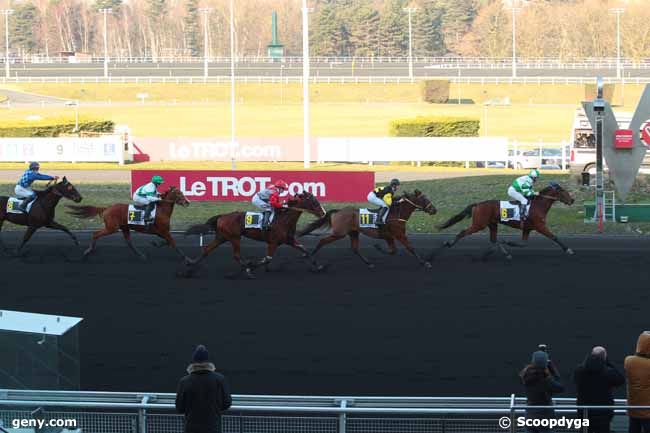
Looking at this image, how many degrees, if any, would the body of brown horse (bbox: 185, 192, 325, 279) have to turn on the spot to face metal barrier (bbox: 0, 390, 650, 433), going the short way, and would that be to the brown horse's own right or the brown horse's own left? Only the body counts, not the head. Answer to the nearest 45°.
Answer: approximately 90° to the brown horse's own right

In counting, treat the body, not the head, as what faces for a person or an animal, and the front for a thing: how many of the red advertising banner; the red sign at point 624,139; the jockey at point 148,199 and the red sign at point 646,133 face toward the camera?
3

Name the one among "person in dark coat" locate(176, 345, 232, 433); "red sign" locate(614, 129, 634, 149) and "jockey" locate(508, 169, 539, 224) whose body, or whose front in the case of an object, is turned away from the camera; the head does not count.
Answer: the person in dark coat

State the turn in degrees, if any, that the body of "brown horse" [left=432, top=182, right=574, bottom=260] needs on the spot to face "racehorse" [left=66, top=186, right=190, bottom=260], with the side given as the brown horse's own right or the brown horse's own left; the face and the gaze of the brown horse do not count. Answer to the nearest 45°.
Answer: approximately 180°

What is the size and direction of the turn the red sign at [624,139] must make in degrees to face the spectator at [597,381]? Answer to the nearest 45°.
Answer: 0° — it already faces them

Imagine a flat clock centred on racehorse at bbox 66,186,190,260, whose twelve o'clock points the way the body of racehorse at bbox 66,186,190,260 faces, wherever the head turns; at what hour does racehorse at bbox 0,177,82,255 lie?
racehorse at bbox 0,177,82,255 is roughly at 7 o'clock from racehorse at bbox 66,186,190,260.

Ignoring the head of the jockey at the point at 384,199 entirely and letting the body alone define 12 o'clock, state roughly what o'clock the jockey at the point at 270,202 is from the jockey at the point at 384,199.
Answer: the jockey at the point at 270,202 is roughly at 5 o'clock from the jockey at the point at 384,199.

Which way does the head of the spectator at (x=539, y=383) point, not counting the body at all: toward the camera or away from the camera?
away from the camera

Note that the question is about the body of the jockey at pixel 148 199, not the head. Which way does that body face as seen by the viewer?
to the viewer's right

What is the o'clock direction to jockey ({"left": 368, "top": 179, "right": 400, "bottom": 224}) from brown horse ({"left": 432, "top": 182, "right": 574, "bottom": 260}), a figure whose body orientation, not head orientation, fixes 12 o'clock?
The jockey is roughly at 5 o'clock from the brown horse.

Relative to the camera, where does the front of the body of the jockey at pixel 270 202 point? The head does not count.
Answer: to the viewer's right

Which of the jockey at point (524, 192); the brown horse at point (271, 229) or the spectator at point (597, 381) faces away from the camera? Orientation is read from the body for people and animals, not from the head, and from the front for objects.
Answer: the spectator

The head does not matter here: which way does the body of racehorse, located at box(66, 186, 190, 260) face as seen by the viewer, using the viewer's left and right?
facing to the right of the viewer

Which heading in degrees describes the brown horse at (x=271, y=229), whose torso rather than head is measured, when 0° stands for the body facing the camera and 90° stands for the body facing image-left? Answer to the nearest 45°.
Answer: approximately 270°

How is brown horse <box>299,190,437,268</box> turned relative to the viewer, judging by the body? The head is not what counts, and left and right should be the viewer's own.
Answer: facing to the right of the viewer

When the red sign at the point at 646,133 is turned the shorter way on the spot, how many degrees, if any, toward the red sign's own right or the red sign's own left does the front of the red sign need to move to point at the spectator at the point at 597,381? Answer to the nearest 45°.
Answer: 0° — it already faces them

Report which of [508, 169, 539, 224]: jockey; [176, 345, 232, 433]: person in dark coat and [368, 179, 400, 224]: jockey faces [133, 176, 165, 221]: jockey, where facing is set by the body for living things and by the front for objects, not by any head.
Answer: the person in dark coat

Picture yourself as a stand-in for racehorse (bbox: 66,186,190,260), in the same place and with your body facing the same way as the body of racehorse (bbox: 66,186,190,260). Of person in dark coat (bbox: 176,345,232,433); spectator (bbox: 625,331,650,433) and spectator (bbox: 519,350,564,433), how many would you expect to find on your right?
3

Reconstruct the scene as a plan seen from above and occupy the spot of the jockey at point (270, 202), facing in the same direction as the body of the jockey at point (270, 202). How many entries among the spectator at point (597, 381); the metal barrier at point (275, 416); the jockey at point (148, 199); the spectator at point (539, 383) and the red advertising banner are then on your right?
3

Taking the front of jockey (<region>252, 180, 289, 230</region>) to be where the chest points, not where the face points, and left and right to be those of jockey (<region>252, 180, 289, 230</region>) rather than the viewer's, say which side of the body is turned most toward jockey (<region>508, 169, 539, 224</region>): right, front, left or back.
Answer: front

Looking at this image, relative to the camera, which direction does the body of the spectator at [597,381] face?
away from the camera

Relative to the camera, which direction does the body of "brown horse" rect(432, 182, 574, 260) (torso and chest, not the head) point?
to the viewer's right

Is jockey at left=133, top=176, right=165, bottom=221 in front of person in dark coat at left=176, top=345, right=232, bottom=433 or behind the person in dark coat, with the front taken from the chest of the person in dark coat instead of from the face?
in front
